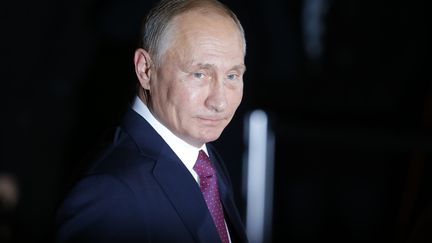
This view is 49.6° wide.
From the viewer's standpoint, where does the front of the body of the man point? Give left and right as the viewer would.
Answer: facing the viewer and to the right of the viewer
